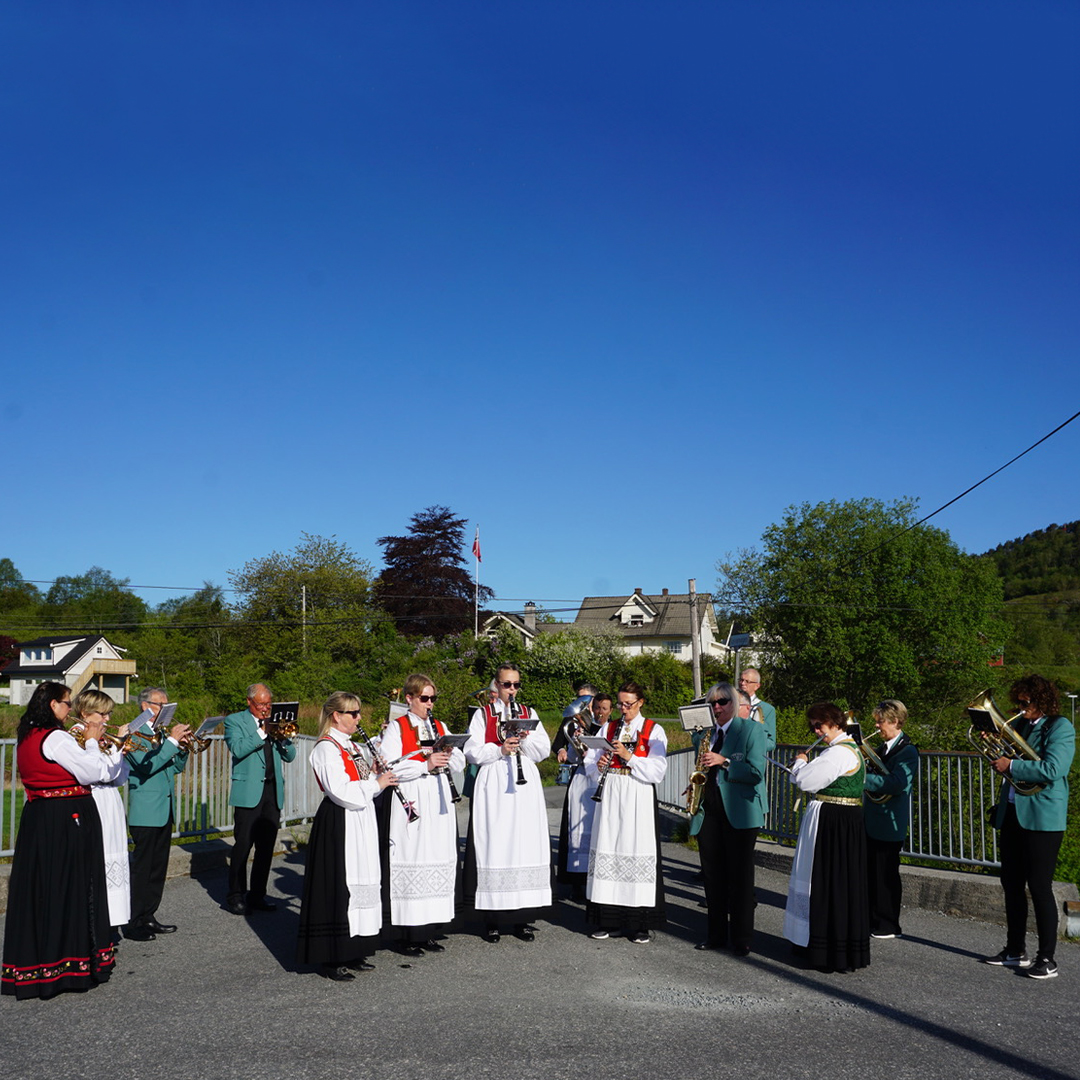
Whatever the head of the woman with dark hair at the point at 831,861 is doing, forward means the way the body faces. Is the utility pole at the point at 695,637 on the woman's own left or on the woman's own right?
on the woman's own right

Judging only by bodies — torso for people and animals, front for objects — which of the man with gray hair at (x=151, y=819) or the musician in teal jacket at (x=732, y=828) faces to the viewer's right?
the man with gray hair

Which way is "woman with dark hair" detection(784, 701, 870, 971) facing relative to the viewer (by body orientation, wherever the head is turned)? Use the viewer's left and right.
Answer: facing to the left of the viewer

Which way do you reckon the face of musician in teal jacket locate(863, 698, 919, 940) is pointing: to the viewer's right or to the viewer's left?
to the viewer's left

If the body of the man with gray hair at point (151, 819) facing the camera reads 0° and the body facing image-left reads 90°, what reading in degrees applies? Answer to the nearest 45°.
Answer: approximately 270°

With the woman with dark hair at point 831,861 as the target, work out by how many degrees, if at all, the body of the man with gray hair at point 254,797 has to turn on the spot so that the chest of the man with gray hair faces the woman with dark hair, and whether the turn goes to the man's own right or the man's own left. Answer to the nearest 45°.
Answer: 0° — they already face them
